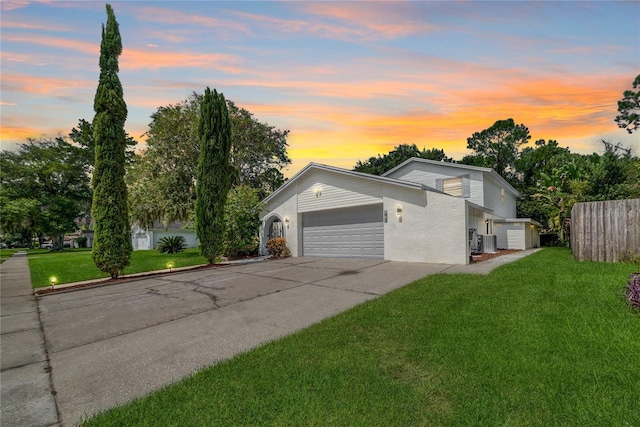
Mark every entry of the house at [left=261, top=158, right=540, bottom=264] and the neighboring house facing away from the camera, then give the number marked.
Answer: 0

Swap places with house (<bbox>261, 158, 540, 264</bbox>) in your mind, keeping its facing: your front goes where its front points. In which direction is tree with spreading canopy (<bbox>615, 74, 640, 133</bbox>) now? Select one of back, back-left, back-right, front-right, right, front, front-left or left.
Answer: back

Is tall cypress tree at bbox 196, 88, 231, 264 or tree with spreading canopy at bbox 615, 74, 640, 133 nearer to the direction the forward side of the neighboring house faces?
the tall cypress tree

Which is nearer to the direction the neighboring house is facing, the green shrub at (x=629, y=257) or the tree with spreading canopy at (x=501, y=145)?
the green shrub

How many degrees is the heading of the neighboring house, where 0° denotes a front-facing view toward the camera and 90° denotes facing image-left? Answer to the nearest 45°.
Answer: approximately 45°

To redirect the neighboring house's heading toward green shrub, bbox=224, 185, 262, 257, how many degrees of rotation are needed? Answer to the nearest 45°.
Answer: approximately 45° to its left

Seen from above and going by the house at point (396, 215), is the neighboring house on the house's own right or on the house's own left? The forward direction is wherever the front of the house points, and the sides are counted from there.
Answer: on the house's own right

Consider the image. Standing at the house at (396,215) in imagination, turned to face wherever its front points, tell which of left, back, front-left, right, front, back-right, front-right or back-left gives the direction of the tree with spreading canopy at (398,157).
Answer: back-right

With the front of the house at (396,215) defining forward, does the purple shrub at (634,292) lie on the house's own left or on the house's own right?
on the house's own left

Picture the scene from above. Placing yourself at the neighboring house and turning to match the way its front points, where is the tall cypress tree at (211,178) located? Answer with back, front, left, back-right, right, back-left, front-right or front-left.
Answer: front-left

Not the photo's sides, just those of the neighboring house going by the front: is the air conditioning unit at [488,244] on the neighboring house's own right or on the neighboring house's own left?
on the neighboring house's own left
